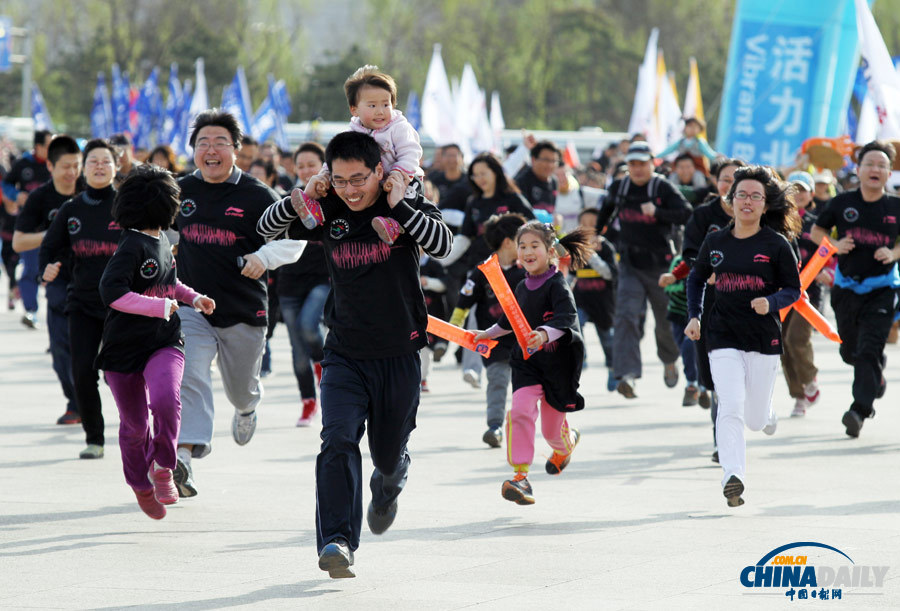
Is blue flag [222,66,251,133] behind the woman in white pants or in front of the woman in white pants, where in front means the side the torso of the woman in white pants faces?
behind

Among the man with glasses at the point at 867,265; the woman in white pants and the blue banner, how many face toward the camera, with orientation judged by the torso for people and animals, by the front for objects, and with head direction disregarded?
3

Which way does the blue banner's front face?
toward the camera

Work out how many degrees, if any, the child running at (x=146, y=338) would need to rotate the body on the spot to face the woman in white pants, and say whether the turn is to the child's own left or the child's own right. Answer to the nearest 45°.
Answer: approximately 45° to the child's own left

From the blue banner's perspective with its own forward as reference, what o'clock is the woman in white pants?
The woman in white pants is roughly at 12 o'clock from the blue banner.

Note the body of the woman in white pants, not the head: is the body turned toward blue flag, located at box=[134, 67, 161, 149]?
no

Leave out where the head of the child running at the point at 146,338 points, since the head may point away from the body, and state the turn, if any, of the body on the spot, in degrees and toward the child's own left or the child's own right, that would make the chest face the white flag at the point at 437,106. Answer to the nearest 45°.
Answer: approximately 135° to the child's own left

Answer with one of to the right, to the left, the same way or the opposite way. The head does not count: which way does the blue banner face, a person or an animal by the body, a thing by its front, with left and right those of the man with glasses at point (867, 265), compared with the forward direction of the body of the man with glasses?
the same way

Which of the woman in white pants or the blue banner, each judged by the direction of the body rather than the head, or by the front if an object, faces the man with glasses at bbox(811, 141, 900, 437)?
the blue banner

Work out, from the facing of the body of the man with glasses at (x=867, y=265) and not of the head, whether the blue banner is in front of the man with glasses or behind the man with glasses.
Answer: behind

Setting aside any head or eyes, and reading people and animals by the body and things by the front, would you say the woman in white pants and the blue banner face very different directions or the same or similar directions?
same or similar directions

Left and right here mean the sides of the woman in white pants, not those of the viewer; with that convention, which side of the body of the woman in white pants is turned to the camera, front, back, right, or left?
front

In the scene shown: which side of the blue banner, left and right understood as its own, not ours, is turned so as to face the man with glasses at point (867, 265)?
front

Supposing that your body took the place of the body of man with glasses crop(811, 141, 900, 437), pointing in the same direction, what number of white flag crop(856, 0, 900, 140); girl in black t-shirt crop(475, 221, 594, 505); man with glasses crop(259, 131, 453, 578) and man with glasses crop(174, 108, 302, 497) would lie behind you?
1

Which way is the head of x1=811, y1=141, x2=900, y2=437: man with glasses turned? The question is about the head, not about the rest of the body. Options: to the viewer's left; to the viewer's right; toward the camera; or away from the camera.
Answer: toward the camera
